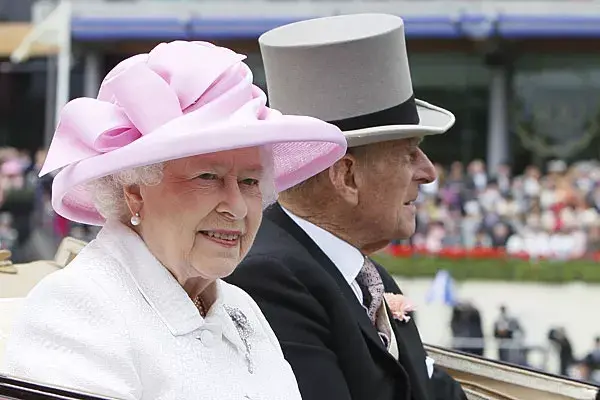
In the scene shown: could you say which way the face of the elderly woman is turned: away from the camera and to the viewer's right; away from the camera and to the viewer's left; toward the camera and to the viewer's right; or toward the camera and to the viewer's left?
toward the camera and to the viewer's right

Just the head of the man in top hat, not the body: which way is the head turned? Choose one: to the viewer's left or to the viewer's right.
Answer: to the viewer's right

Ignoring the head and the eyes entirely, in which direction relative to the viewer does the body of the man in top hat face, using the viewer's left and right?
facing to the right of the viewer

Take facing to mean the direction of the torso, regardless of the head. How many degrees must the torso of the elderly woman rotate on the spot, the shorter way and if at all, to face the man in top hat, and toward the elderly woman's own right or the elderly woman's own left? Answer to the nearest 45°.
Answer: approximately 90° to the elderly woman's own left

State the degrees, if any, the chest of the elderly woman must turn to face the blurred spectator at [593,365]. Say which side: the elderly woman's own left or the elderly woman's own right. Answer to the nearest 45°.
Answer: approximately 90° to the elderly woman's own left

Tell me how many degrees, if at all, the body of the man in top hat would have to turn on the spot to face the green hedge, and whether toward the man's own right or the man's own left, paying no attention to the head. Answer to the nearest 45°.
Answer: approximately 90° to the man's own left

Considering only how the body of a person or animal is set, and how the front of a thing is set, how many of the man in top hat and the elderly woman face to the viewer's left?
0

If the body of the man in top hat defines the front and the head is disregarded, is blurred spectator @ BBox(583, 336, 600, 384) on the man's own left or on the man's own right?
on the man's own left

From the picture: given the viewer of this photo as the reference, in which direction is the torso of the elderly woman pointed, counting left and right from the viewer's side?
facing the viewer and to the right of the viewer

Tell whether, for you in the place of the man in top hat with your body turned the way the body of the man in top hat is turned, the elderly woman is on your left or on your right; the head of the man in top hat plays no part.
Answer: on your right
